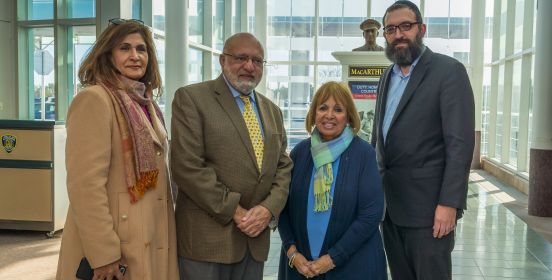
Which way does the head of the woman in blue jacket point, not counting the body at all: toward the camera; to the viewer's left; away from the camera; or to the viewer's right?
toward the camera

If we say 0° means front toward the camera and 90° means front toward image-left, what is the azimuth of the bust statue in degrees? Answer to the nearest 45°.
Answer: approximately 0°

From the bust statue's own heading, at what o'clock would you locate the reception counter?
The reception counter is roughly at 2 o'clock from the bust statue.

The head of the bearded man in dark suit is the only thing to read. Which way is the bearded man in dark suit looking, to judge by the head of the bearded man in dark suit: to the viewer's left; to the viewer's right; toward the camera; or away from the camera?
toward the camera

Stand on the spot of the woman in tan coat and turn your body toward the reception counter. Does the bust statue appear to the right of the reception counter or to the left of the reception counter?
right

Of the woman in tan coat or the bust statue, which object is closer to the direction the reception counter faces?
the woman in tan coat

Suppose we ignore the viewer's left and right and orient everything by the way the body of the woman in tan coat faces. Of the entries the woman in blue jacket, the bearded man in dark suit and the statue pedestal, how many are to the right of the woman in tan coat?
0

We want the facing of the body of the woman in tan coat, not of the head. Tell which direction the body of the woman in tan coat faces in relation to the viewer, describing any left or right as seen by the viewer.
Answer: facing the viewer and to the right of the viewer

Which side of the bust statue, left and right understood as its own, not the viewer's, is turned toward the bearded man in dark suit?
front

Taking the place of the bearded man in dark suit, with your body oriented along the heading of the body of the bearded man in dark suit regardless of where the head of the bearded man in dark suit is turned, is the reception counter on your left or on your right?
on your right

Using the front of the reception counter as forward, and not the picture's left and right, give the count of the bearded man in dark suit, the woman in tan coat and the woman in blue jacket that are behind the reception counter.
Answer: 0

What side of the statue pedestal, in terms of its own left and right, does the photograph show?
front

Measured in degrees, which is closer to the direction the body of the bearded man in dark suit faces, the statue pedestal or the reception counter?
the reception counter

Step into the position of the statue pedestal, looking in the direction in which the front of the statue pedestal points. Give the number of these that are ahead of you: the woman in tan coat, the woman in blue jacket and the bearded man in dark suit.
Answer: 3

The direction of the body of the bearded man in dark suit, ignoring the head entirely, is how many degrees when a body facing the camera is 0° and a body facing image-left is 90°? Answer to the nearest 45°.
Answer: approximately 45°
